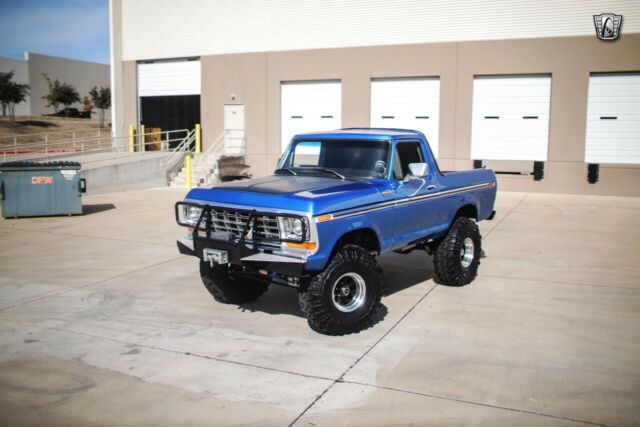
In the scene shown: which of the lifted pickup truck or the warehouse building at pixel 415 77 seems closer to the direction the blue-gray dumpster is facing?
the lifted pickup truck

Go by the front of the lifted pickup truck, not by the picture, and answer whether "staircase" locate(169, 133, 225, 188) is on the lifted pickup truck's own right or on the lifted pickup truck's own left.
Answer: on the lifted pickup truck's own right

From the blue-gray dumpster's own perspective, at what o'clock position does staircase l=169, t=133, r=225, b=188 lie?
The staircase is roughly at 7 o'clock from the blue-gray dumpster.

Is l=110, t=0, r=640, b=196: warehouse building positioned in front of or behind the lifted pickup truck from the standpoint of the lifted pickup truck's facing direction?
behind

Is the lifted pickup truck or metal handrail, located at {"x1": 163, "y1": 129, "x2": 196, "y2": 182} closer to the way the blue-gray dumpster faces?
the lifted pickup truck

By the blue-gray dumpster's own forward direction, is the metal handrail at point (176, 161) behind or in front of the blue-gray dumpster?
behind

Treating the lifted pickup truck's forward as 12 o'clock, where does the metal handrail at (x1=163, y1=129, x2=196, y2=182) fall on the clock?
The metal handrail is roughly at 4 o'clock from the lifted pickup truck.
